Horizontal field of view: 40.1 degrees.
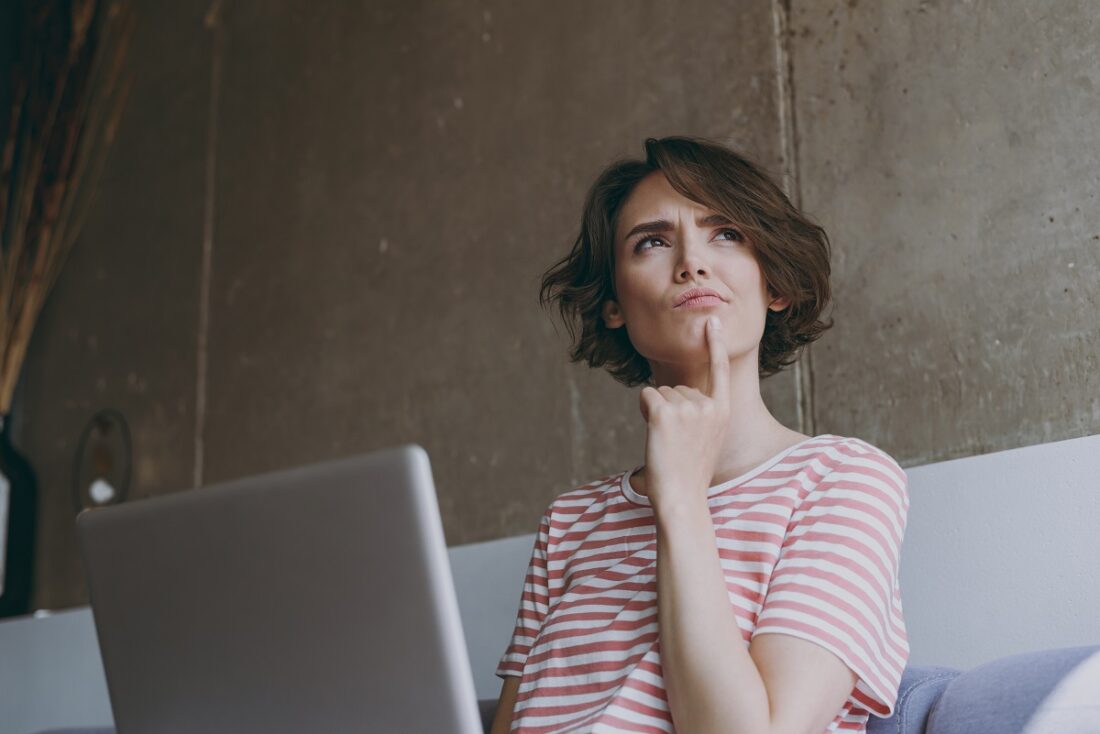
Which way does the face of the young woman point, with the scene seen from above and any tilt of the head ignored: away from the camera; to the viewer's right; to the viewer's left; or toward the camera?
toward the camera

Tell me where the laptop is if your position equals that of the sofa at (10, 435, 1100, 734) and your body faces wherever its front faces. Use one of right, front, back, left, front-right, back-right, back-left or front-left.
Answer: front

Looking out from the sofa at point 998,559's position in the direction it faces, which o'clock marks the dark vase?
The dark vase is roughly at 3 o'clock from the sofa.

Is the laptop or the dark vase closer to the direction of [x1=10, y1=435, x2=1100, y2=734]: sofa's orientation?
the laptop

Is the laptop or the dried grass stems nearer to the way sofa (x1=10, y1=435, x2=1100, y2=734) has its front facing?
the laptop

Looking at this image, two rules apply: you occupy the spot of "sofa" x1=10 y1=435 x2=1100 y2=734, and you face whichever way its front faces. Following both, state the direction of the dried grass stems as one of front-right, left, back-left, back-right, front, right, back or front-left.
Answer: right
